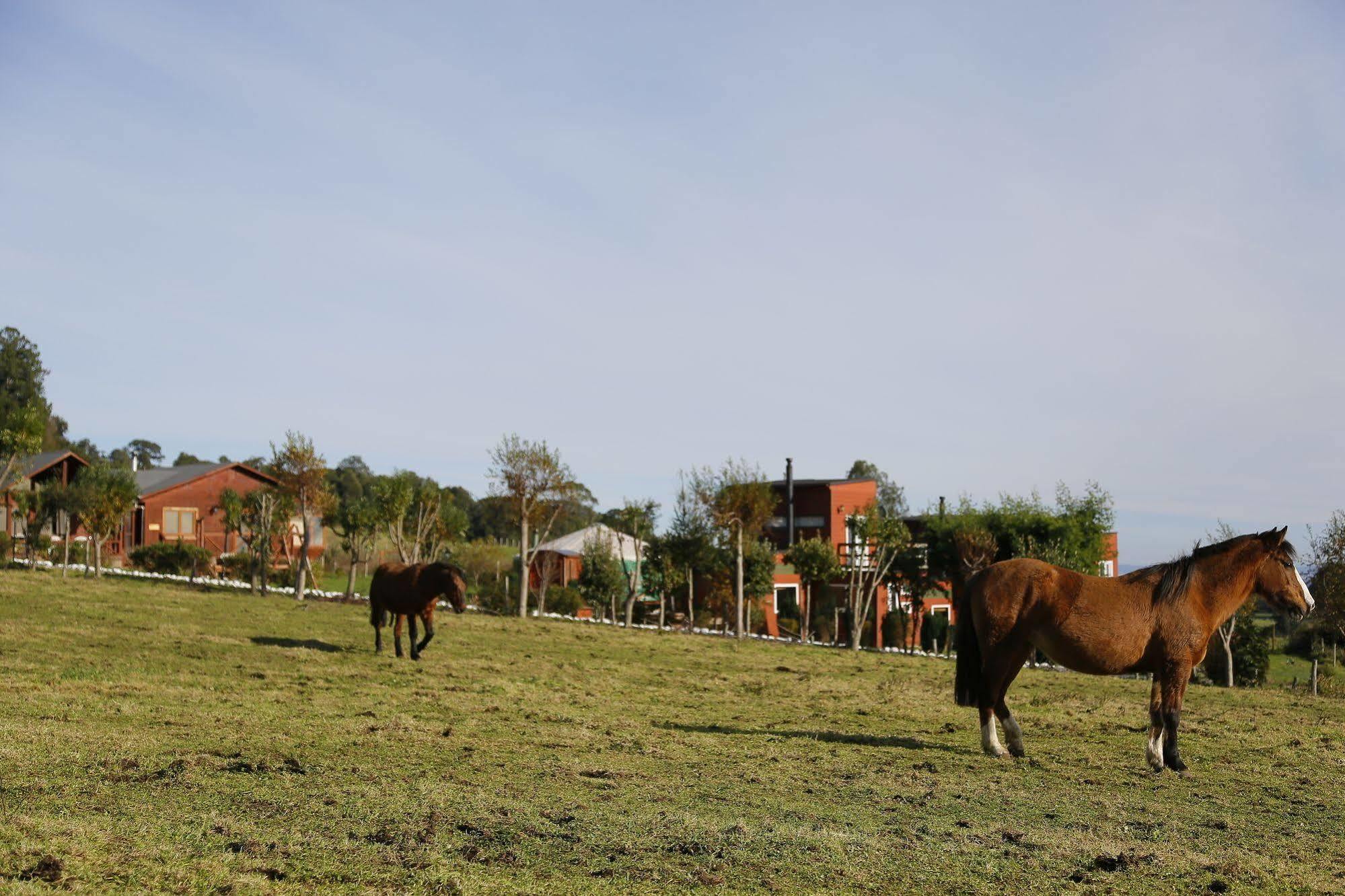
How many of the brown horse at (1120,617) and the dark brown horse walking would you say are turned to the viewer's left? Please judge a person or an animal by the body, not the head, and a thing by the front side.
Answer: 0

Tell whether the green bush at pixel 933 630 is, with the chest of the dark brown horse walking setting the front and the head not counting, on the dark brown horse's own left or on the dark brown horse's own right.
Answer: on the dark brown horse's own left

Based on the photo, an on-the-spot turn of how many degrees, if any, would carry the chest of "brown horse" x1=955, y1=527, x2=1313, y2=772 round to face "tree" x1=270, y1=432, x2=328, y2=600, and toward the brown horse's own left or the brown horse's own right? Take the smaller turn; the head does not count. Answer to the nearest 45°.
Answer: approximately 135° to the brown horse's own left

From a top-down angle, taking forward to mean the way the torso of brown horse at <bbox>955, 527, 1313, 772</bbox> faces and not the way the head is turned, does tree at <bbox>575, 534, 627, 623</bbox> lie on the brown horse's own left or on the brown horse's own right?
on the brown horse's own left

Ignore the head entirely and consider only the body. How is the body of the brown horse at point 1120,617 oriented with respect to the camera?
to the viewer's right

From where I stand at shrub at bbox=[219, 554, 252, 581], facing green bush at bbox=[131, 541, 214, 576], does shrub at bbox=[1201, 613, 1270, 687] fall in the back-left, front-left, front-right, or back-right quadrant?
back-left

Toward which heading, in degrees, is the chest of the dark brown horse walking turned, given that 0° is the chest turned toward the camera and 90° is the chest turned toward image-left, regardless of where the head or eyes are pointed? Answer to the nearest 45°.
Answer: approximately 315°

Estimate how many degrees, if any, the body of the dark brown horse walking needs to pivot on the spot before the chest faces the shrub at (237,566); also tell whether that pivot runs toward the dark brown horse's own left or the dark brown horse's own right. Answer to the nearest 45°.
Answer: approximately 135° to the dark brown horse's own left

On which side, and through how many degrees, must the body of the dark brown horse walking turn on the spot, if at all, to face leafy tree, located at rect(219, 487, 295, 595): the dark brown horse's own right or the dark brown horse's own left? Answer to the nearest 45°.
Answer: approximately 135° to the dark brown horse's own left
